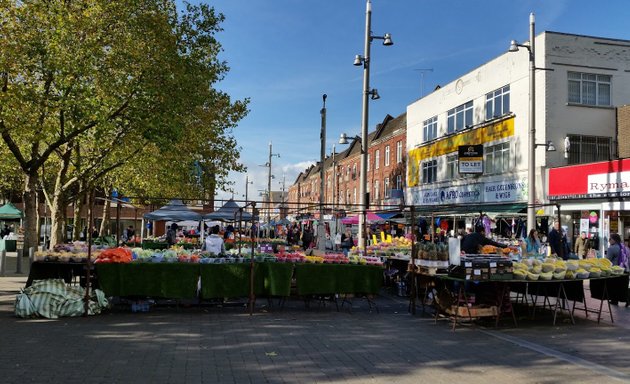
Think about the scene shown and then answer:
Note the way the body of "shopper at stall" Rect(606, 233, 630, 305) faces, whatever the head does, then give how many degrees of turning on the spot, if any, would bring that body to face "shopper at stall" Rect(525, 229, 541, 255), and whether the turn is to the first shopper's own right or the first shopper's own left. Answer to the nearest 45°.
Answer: approximately 45° to the first shopper's own right

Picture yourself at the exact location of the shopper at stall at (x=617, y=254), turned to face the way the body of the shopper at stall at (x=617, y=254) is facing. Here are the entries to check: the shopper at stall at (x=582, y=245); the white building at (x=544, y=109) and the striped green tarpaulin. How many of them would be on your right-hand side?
2

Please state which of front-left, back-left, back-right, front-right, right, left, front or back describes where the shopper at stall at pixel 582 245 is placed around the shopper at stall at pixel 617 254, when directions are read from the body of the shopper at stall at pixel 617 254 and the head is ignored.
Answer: right

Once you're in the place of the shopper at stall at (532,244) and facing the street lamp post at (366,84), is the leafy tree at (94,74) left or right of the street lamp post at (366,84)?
left

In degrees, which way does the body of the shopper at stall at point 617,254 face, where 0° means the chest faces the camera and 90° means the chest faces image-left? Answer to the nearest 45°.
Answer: approximately 90°

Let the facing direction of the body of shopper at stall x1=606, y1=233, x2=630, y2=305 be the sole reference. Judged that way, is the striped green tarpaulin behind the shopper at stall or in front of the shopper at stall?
in front
